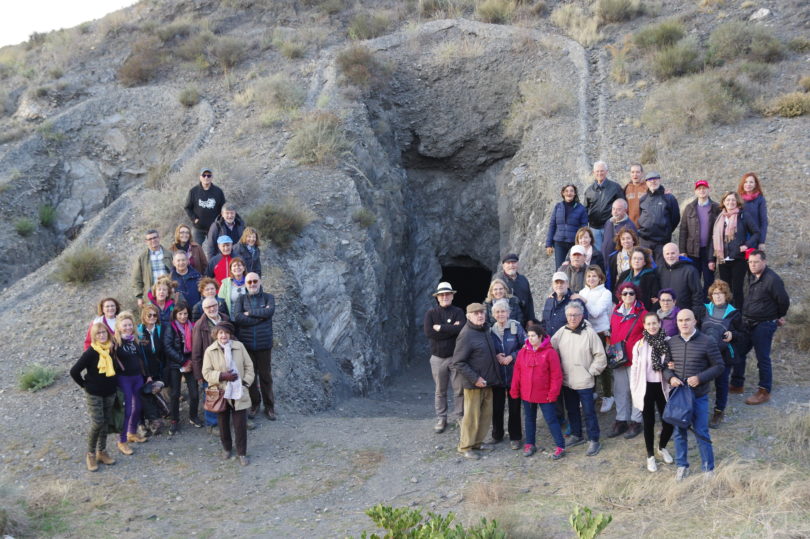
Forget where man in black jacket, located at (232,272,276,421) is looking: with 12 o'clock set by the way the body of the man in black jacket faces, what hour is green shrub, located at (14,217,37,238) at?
The green shrub is roughly at 5 o'clock from the man in black jacket.

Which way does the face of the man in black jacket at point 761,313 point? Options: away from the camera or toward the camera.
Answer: toward the camera

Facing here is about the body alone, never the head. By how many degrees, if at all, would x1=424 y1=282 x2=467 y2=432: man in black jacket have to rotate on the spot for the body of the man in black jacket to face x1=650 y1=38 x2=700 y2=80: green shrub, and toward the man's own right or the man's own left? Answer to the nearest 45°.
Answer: approximately 135° to the man's own left

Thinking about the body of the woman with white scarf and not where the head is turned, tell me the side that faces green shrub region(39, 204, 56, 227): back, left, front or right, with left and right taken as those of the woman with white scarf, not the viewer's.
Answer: back

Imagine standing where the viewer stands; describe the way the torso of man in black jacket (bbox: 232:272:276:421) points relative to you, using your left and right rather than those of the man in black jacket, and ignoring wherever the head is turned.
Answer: facing the viewer

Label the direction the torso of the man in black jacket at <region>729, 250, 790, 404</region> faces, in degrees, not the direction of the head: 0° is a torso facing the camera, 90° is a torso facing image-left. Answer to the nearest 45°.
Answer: approximately 45°

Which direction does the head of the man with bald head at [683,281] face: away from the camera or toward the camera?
toward the camera

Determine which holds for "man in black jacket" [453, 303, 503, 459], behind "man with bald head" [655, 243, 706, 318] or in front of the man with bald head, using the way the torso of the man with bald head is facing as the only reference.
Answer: in front

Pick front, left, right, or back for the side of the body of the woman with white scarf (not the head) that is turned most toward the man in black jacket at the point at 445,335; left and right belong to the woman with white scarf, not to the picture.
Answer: left

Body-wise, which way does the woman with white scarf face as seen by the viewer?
toward the camera

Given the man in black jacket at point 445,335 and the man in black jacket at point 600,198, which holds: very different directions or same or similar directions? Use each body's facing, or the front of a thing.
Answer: same or similar directions

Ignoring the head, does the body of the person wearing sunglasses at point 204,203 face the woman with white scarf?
yes

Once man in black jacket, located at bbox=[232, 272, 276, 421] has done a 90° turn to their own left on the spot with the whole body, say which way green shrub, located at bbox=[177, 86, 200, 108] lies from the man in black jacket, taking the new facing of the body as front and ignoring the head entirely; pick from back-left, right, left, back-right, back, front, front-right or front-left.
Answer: left

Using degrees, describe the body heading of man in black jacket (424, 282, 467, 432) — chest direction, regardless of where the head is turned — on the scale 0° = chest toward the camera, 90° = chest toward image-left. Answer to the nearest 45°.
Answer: approximately 0°

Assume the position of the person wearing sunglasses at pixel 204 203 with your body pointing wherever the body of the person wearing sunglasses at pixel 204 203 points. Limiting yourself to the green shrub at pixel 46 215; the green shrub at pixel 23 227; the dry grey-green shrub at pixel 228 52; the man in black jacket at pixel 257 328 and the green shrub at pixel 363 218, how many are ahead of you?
1

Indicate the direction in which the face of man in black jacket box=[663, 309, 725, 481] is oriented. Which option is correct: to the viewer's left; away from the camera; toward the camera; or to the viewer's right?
toward the camera
